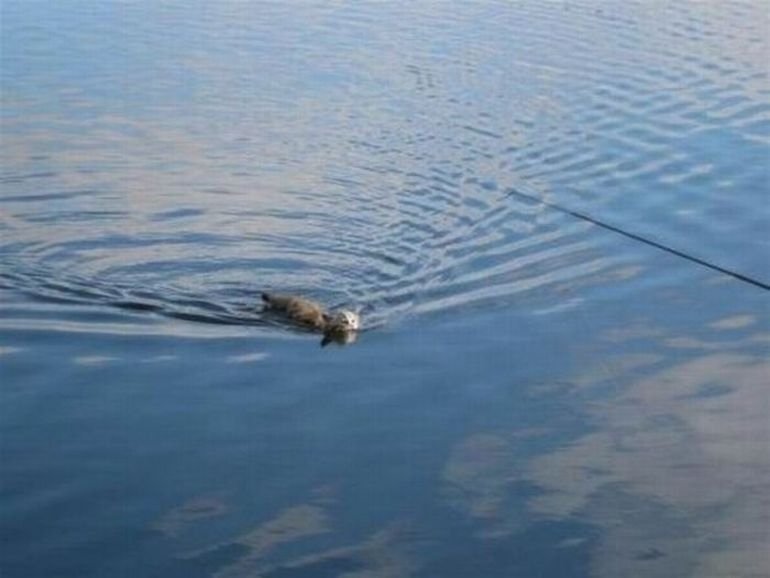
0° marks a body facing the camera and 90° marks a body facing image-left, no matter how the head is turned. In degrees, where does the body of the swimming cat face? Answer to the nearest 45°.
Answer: approximately 315°
